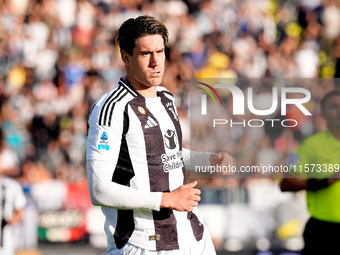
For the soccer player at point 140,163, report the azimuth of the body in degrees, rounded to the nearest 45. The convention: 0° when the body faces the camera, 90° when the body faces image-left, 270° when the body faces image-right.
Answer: approximately 315°

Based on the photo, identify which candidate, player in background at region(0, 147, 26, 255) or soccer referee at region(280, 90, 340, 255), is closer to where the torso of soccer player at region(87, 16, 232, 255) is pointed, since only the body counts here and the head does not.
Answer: the soccer referee

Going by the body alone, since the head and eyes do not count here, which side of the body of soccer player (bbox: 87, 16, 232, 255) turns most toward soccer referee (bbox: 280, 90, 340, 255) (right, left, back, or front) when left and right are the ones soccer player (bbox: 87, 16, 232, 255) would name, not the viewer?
left
